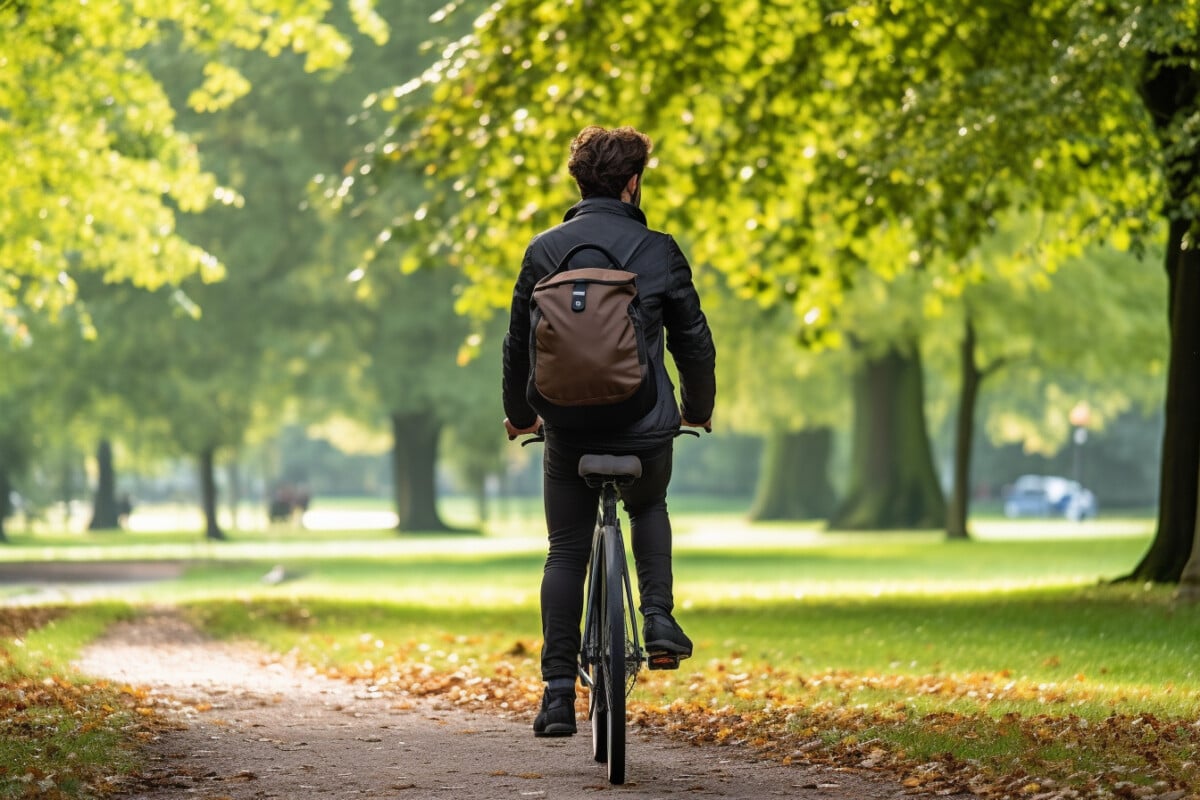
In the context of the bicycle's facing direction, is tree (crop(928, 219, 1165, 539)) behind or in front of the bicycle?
in front

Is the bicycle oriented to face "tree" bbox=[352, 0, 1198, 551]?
yes

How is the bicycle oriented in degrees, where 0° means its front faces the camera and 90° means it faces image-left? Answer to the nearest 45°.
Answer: approximately 180°

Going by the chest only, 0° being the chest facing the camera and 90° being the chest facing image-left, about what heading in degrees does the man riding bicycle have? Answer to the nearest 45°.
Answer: approximately 180°

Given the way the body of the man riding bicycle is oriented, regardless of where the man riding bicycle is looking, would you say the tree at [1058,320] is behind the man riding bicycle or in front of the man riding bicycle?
in front

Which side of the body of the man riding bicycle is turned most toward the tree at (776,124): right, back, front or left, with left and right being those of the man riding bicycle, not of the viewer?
front
